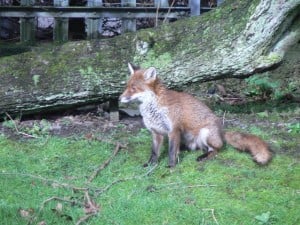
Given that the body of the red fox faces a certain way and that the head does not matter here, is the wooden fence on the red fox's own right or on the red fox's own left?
on the red fox's own right

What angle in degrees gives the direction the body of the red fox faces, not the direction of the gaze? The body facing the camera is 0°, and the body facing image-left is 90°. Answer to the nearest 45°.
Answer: approximately 90°

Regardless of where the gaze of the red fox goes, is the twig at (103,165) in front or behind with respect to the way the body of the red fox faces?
in front

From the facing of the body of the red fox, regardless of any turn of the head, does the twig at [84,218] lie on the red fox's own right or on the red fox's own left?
on the red fox's own left

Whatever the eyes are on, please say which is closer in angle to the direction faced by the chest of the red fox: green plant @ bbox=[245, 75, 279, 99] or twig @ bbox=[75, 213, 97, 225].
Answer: the twig

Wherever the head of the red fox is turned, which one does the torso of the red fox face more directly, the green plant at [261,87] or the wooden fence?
the wooden fence
